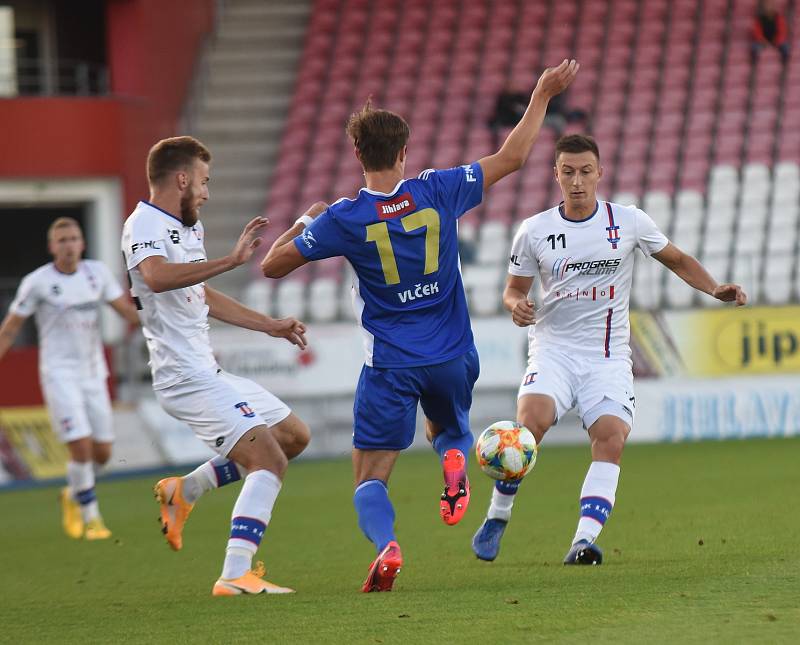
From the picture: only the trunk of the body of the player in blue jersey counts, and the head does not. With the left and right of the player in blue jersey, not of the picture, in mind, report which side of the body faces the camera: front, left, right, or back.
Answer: back

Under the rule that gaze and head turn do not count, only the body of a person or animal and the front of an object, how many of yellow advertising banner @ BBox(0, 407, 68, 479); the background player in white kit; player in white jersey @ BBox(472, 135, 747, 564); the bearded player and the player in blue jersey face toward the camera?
3

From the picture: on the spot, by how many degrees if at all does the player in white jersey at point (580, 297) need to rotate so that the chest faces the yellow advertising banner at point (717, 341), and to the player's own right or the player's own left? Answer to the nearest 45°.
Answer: approximately 180°

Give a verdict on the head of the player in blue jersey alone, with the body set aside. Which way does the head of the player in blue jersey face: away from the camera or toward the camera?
away from the camera

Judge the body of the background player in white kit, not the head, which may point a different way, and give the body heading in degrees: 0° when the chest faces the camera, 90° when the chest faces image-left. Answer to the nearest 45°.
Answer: approximately 0°

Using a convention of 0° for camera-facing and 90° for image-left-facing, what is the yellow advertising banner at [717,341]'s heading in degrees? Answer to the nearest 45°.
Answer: approximately 0°

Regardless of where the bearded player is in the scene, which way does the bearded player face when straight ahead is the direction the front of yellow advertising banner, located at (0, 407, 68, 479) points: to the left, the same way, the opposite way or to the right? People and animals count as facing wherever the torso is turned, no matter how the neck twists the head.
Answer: to the left
